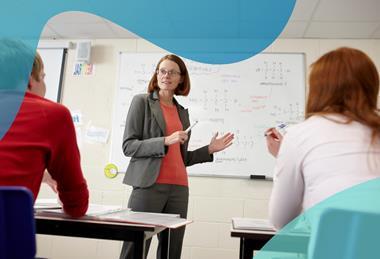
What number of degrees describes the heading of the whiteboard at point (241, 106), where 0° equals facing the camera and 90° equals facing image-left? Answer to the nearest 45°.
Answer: approximately 0°

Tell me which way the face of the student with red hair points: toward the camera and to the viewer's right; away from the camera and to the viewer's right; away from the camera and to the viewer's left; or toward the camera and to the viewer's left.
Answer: away from the camera and to the viewer's left

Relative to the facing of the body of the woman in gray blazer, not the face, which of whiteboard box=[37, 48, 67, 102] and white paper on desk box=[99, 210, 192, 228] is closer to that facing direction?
the white paper on desk

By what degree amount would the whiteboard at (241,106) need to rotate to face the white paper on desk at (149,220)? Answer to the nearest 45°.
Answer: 0° — it already faces it

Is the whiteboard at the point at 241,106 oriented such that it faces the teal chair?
yes

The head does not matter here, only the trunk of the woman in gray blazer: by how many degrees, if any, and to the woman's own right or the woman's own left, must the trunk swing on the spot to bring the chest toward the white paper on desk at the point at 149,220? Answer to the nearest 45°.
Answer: approximately 45° to the woman's own right
